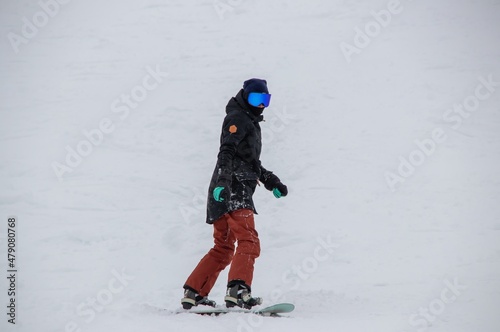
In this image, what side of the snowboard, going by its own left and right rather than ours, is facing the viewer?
right

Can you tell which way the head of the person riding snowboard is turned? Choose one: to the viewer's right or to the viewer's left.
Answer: to the viewer's right
